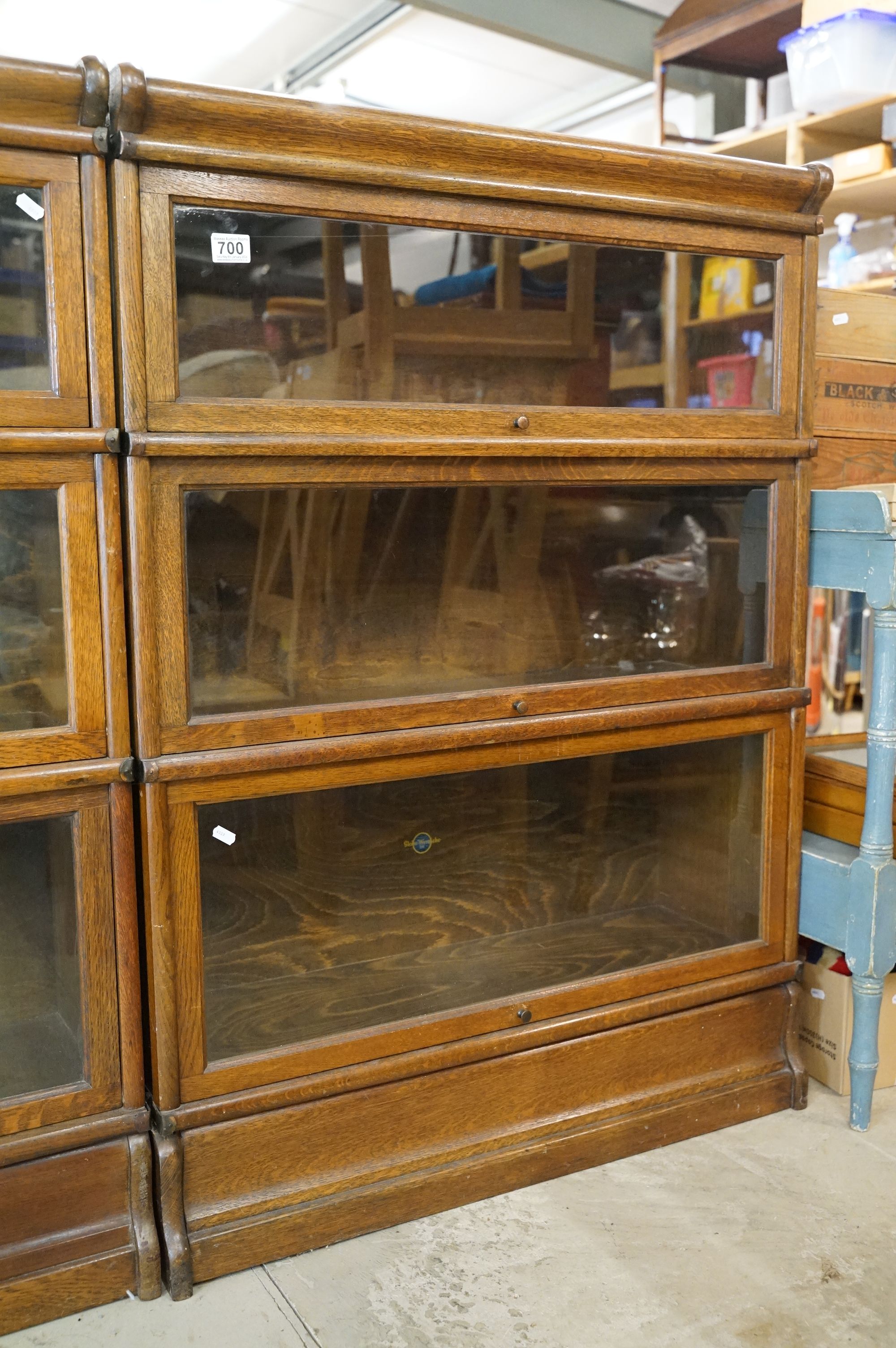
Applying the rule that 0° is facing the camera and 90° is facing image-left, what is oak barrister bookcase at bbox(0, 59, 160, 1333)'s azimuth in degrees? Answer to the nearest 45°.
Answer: approximately 315°

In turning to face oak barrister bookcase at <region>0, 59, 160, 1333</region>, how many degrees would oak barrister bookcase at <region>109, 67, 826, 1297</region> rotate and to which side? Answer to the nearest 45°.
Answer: approximately 90° to its right

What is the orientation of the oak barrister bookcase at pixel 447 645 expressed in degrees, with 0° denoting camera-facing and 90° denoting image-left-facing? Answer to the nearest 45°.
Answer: approximately 315°

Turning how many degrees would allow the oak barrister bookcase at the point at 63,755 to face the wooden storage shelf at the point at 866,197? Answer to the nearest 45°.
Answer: approximately 90° to its left

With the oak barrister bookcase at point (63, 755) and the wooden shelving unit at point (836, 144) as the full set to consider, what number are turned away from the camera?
0

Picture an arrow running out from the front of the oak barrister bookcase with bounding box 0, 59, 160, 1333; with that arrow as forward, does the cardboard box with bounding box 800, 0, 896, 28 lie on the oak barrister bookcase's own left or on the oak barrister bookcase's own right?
on the oak barrister bookcase's own left

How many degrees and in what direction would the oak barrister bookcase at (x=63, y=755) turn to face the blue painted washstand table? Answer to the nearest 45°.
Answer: approximately 45° to its left

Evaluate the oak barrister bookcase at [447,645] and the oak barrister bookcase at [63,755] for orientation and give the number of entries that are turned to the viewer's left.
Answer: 0

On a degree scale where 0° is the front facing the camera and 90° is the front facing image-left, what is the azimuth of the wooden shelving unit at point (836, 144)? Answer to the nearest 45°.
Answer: approximately 45°
